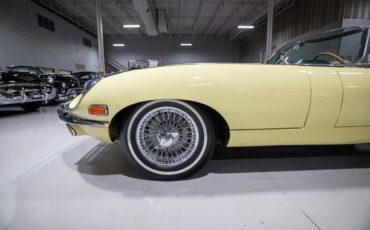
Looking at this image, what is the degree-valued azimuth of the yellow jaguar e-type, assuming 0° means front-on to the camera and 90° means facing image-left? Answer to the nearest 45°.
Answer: approximately 90°

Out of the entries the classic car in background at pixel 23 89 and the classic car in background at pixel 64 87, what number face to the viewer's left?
0

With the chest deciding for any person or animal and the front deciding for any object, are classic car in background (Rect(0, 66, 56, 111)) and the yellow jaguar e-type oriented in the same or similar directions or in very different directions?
very different directions

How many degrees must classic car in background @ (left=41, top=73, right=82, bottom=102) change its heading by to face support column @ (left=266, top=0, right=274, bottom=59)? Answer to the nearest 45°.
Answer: approximately 45° to its left

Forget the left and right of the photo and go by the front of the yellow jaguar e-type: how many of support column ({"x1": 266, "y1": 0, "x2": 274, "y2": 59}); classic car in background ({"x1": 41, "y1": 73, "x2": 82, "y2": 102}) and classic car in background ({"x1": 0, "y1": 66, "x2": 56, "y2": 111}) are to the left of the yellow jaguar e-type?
0

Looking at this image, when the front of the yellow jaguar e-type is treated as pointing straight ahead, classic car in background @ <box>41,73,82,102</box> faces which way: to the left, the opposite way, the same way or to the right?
to the left

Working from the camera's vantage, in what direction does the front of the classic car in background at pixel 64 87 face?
facing the viewer and to the right of the viewer

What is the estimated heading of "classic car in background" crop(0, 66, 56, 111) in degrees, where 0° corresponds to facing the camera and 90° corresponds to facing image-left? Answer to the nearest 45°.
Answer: approximately 315°

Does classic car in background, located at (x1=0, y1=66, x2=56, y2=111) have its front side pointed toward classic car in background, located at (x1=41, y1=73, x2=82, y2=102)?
no

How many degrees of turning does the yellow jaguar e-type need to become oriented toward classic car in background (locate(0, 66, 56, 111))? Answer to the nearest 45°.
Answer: approximately 45° to its right

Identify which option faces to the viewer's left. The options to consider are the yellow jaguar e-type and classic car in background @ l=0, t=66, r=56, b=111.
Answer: the yellow jaguar e-type

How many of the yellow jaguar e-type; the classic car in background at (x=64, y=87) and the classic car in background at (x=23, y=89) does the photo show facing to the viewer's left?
1

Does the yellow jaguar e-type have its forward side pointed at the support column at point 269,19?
no

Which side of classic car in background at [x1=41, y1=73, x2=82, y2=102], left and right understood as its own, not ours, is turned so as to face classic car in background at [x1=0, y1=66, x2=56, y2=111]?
right

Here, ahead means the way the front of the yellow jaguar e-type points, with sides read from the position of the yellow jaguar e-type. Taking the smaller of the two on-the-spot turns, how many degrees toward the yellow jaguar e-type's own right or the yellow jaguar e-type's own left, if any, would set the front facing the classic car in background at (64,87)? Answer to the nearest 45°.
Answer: approximately 45° to the yellow jaguar e-type's own right

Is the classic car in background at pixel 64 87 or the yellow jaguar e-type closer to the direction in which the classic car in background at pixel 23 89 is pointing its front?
the yellow jaguar e-type
